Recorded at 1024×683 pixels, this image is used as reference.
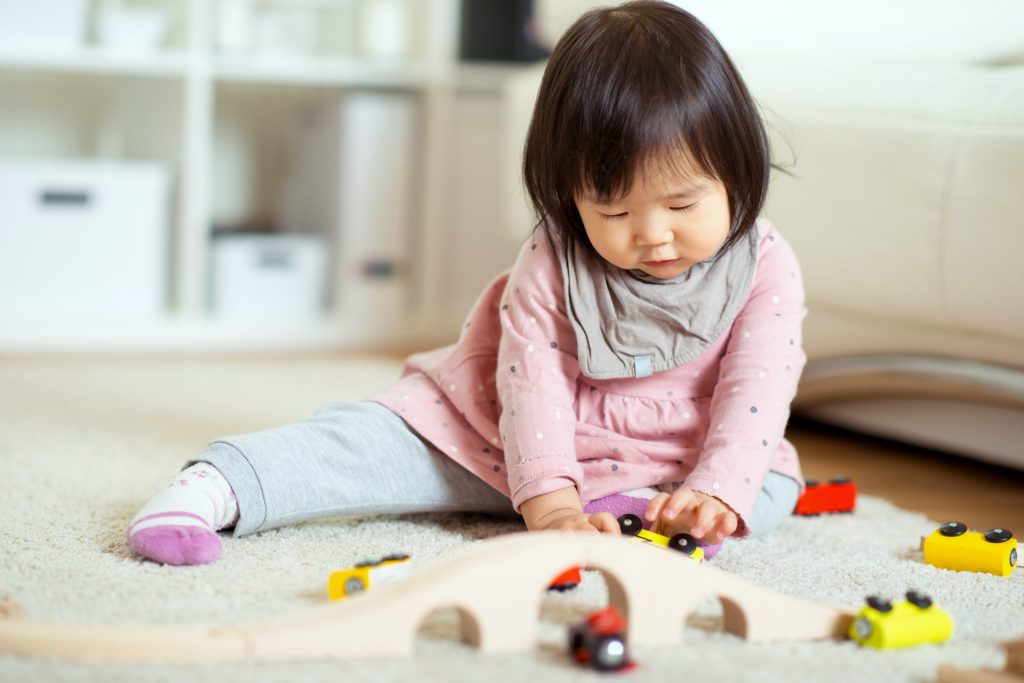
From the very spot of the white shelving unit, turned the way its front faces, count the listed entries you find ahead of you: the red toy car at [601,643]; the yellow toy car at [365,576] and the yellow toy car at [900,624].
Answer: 3

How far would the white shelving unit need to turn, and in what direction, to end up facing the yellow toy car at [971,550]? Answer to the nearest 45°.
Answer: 0° — it already faces it

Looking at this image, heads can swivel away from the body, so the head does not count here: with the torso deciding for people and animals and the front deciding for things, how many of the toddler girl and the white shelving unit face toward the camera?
2

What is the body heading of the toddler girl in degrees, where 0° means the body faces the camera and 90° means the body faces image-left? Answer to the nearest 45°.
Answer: approximately 0°

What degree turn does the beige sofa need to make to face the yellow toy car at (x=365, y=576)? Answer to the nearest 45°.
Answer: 0° — it already faces it
